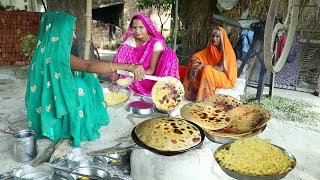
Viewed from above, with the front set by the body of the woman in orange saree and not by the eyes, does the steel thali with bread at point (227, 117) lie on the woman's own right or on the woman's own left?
on the woman's own left

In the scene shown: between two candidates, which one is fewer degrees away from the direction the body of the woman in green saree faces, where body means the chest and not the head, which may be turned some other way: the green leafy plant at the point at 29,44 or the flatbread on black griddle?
the flatbread on black griddle

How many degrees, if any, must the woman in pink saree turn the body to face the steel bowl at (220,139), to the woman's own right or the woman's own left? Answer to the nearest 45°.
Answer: approximately 45° to the woman's own left

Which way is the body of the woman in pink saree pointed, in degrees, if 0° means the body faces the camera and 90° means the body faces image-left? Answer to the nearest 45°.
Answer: approximately 45°

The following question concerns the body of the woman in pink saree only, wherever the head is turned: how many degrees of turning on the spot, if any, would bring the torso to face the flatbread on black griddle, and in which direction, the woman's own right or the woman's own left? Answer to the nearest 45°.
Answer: approximately 45° to the woman's own left

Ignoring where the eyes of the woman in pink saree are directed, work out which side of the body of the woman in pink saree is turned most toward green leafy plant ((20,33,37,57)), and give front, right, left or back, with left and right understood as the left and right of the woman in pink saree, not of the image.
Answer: right

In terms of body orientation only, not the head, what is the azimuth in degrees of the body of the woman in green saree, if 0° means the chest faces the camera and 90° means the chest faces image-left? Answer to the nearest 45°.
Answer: approximately 270°
